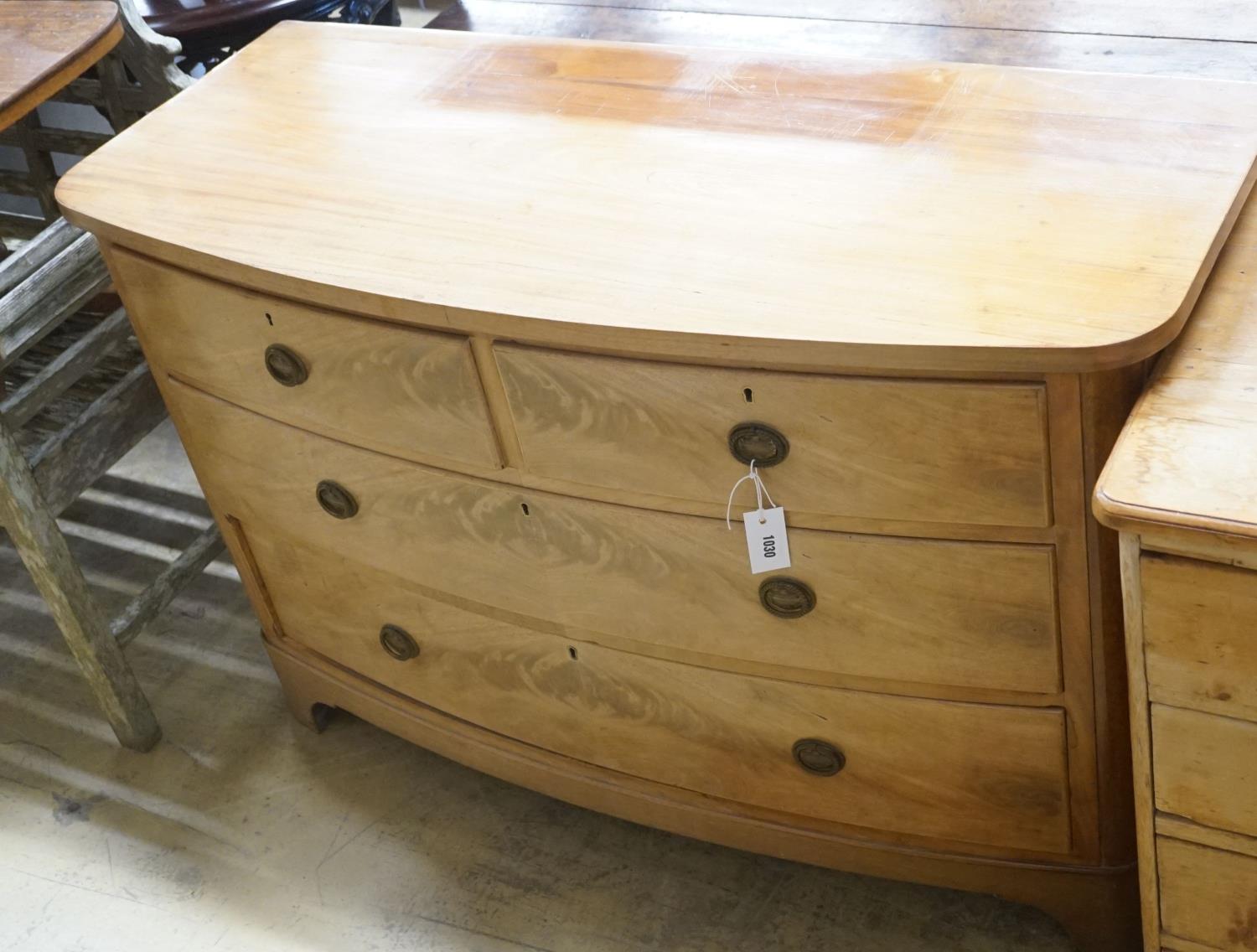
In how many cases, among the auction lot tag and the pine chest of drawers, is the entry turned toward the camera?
2

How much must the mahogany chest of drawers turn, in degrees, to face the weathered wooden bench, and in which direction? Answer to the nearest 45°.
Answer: approximately 90° to its right

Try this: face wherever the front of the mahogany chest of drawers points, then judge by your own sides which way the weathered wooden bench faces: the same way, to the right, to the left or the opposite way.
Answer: to the left

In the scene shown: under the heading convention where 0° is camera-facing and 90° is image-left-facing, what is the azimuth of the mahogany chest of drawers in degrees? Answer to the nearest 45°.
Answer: approximately 45°

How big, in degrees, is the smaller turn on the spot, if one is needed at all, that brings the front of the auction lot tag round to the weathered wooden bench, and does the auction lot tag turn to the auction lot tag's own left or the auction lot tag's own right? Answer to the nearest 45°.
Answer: approximately 135° to the auction lot tag's own right

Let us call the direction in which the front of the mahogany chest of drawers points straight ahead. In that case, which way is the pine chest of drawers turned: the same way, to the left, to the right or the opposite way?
the same way

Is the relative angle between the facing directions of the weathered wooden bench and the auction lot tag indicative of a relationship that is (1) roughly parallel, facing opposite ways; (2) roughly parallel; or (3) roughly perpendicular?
roughly perpendicular

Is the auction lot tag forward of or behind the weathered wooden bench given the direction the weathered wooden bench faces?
forward

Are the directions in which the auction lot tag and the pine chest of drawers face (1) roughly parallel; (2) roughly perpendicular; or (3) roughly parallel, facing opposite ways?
roughly parallel

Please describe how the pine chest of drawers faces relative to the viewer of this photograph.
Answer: facing the viewer

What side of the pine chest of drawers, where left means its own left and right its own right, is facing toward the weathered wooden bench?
right
